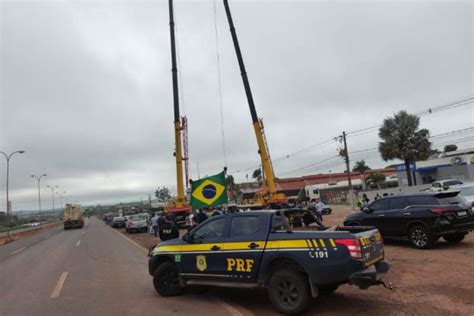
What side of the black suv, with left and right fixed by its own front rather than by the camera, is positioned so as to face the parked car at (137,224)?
front

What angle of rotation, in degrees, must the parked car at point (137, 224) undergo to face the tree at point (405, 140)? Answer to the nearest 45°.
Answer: approximately 135° to its left

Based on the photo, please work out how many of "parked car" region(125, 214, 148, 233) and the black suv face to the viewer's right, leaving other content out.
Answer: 0

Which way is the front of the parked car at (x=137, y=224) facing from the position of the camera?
facing the viewer and to the left of the viewer

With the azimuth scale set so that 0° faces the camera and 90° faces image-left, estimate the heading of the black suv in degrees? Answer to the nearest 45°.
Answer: approximately 135°

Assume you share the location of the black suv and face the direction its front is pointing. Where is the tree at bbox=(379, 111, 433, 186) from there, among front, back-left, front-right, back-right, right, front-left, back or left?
front-right
